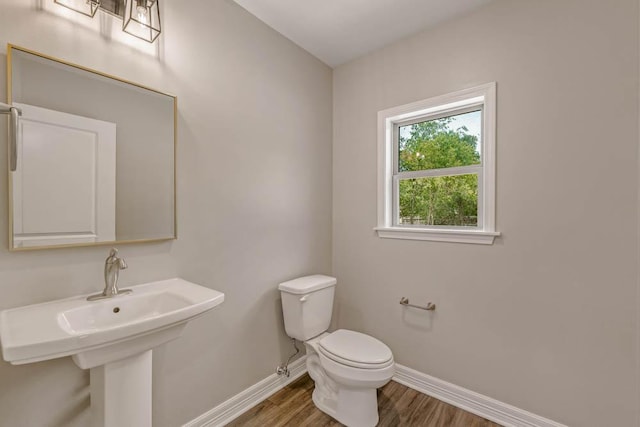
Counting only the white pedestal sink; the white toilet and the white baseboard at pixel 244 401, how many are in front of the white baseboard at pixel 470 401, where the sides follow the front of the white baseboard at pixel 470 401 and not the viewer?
3

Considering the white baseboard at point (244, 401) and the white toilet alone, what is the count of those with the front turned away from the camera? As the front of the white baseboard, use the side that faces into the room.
0

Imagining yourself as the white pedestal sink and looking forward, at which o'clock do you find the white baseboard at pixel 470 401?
The white baseboard is roughly at 11 o'clock from the white pedestal sink.

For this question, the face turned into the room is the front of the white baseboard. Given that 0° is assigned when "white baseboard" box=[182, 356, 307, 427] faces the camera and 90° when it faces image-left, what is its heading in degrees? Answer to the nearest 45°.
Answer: approximately 315°

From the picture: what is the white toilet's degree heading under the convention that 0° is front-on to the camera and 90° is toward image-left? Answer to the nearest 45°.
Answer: approximately 315°

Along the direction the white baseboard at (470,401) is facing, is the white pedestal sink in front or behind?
in front

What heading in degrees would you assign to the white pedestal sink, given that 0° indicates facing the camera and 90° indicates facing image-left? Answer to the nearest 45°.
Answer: approximately 315°

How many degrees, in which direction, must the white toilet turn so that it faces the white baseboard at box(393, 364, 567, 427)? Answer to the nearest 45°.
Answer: approximately 45° to its left
